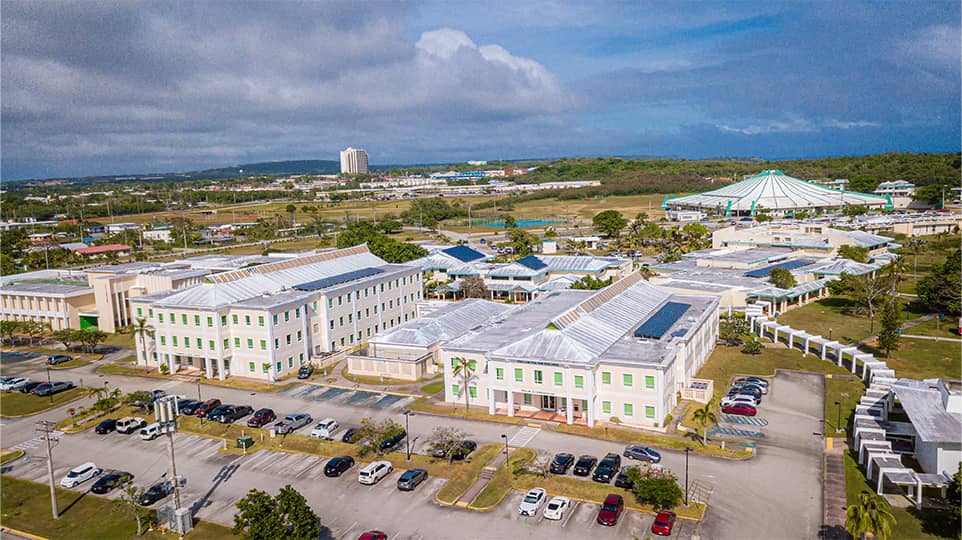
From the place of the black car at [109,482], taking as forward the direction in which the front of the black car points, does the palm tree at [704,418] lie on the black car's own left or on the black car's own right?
on the black car's own left

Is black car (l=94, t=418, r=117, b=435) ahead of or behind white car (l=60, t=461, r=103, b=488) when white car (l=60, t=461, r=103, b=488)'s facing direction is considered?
behind

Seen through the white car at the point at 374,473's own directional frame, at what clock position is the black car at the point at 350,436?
The black car is roughly at 10 o'clock from the white car.

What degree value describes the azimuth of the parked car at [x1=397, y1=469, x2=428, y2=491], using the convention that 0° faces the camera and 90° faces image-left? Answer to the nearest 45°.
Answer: approximately 225°

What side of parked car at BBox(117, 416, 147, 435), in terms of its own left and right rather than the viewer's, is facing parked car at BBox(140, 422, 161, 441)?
right

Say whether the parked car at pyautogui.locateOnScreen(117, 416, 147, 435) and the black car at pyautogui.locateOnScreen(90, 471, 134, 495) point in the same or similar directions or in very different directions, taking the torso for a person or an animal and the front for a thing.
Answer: very different directions
